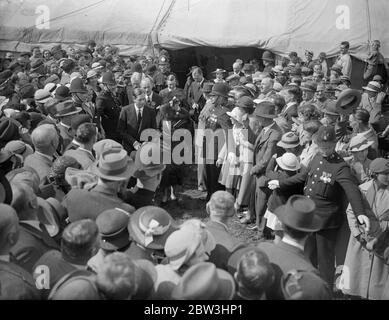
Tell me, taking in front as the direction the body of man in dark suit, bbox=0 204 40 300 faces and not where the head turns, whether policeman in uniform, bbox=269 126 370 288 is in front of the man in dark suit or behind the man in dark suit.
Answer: in front

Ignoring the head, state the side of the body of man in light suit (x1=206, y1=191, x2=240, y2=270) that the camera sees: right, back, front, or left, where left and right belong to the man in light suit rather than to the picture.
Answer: back

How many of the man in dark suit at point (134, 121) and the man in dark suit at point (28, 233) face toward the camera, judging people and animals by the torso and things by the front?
1

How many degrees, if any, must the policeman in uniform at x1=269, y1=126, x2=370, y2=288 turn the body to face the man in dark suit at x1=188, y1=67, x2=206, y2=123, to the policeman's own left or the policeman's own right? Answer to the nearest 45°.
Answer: approximately 90° to the policeman's own right

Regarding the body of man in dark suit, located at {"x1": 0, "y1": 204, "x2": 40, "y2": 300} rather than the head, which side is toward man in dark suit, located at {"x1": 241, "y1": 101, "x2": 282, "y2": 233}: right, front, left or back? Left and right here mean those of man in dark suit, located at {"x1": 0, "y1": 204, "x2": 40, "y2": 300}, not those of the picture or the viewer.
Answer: front

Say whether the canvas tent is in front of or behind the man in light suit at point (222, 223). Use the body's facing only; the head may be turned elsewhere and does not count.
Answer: in front

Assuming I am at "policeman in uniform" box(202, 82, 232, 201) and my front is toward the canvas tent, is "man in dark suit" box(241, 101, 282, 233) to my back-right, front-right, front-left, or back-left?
back-right

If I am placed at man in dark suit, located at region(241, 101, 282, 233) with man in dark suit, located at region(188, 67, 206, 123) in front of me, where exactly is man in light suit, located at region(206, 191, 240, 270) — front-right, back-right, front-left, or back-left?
back-left

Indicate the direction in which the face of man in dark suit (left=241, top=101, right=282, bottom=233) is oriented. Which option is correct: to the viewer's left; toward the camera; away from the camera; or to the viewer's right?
to the viewer's left
